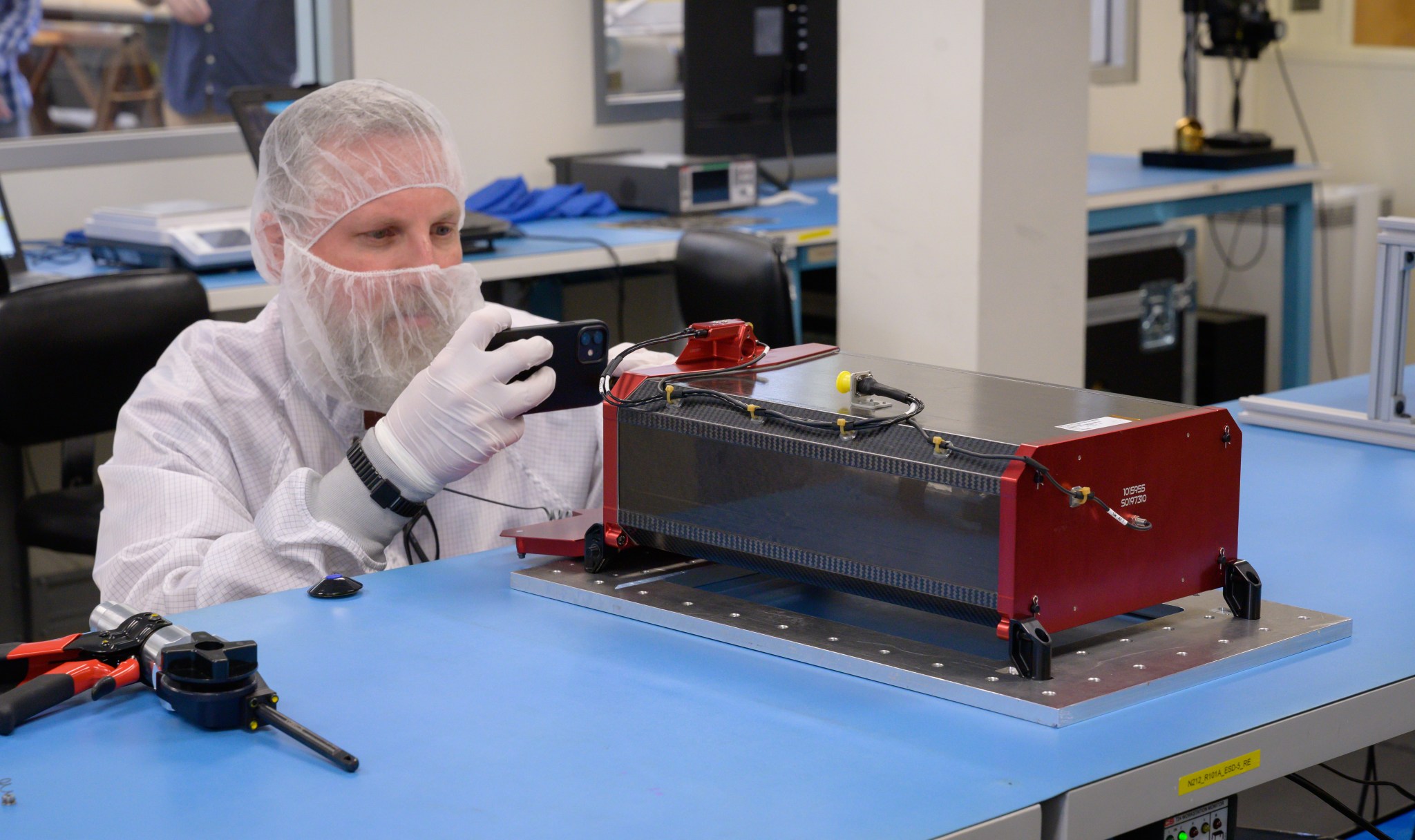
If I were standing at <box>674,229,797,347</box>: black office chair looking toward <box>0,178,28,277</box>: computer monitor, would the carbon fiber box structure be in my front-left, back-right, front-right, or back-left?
back-left

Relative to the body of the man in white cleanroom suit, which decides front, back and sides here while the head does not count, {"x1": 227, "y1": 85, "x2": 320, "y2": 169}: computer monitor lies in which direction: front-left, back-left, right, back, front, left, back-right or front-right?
back-left

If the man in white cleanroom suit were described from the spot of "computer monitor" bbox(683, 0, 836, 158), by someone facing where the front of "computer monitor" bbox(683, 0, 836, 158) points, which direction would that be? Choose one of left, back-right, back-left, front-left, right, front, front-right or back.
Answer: back

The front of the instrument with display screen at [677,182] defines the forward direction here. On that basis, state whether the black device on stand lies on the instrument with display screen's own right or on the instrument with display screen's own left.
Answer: on the instrument with display screen's own left

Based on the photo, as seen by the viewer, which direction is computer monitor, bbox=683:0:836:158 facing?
away from the camera

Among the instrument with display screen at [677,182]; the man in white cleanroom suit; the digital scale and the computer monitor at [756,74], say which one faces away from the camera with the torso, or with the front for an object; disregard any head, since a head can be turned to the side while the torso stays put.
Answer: the computer monitor

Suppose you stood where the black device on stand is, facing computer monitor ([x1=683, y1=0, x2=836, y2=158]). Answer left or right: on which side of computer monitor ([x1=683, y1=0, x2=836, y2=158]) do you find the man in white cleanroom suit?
left

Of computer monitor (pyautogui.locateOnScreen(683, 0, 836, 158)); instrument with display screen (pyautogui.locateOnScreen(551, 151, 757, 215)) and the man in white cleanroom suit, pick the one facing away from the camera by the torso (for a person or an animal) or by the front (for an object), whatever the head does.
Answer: the computer monitor

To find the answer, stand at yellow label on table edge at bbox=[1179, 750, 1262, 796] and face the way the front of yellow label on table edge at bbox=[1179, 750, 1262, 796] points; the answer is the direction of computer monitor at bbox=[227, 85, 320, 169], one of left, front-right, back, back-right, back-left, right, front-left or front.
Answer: back
